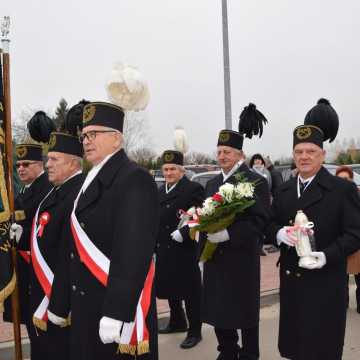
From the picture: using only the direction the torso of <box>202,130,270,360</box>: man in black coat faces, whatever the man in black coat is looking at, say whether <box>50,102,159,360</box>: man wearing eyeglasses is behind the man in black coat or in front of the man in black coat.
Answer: in front

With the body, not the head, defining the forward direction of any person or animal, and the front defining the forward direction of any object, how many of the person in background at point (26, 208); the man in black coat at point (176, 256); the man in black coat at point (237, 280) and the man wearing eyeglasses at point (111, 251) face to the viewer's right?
0

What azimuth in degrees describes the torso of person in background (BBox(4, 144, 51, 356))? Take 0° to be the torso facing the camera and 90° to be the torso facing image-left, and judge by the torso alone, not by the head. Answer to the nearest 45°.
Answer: approximately 45°

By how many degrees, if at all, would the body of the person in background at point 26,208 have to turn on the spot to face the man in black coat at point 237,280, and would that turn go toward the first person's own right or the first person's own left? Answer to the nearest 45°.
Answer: approximately 90° to the first person's own left

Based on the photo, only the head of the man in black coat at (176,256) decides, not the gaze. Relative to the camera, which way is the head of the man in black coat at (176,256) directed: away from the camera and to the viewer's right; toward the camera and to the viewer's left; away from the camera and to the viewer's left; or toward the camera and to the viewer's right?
toward the camera and to the viewer's left

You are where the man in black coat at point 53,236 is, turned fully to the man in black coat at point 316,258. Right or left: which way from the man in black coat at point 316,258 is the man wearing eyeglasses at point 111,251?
right

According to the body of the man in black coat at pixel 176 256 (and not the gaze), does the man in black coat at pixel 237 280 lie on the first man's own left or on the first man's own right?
on the first man's own left

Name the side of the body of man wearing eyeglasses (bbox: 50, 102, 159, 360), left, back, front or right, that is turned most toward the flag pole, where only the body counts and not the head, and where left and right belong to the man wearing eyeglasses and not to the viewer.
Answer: right

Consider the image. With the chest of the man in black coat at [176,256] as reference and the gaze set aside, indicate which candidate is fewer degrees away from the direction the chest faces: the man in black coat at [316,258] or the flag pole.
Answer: the flag pole

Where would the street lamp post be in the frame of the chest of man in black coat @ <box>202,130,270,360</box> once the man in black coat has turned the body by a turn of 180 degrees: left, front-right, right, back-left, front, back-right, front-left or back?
front-left

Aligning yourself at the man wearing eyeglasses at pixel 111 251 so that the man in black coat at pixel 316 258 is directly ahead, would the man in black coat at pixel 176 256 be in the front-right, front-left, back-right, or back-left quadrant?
front-left
